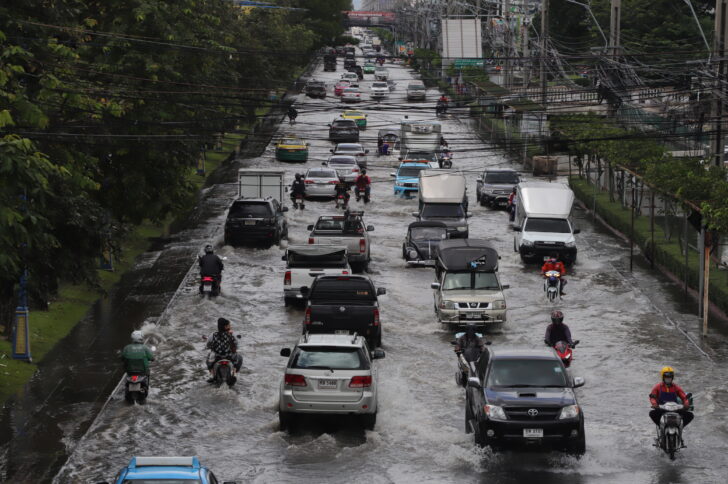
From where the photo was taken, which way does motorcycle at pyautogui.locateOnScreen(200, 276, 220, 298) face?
away from the camera

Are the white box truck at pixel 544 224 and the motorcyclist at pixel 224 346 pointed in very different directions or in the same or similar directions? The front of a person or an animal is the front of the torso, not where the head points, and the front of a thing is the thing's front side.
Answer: very different directions

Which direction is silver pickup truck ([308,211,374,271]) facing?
away from the camera

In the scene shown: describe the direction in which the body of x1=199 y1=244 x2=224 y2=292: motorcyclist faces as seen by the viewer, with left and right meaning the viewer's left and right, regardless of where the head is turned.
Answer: facing away from the viewer

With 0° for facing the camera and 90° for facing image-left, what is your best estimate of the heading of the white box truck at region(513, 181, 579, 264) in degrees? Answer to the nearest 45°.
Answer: approximately 0°

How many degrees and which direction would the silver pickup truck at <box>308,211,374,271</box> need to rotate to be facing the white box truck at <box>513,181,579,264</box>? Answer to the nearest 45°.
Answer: approximately 45° to its right

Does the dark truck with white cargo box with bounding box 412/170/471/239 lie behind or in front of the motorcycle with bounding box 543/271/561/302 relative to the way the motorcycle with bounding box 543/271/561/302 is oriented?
behind

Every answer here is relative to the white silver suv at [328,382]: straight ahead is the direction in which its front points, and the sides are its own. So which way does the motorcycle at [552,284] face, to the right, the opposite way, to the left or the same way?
the opposite way

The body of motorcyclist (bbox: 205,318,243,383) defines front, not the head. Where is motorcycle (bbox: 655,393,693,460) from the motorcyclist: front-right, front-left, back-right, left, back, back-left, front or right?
back-right

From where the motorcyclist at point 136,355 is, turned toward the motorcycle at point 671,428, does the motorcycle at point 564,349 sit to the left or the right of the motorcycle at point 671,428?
left
